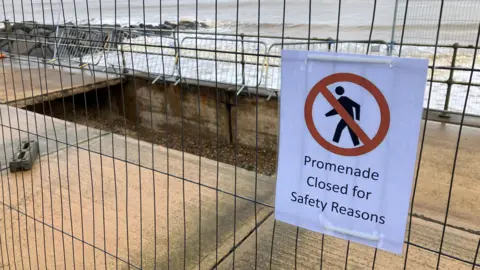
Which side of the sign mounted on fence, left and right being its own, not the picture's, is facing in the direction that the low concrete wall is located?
back

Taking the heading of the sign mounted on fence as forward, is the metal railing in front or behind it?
behind

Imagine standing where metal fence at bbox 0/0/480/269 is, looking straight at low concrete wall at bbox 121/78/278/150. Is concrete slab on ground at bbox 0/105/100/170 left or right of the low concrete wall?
left

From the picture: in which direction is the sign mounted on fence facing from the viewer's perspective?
toward the camera

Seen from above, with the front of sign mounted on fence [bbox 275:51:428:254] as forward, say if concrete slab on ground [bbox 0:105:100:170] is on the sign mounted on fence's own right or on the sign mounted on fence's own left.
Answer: on the sign mounted on fence's own right
